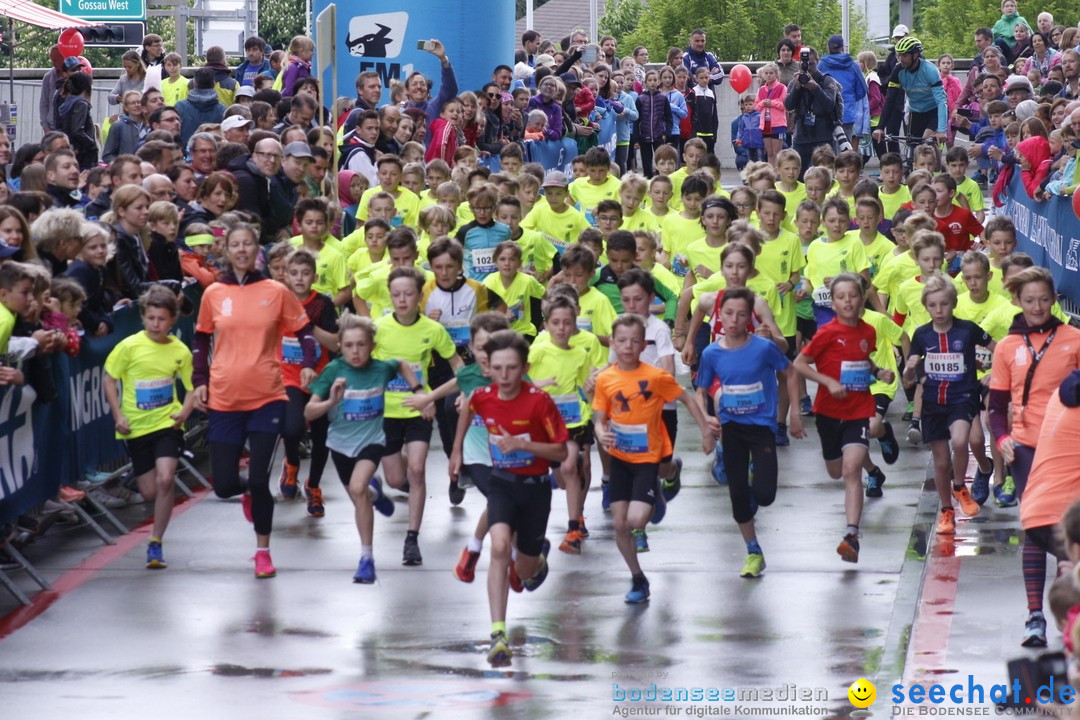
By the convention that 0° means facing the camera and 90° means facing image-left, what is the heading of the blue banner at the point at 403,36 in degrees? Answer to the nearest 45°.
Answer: approximately 0°

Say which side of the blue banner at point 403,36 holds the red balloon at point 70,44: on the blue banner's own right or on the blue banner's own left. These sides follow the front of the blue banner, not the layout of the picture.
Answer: on the blue banner's own right

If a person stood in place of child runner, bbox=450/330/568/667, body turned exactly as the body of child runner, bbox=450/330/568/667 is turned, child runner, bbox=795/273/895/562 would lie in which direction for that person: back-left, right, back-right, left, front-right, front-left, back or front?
back-left

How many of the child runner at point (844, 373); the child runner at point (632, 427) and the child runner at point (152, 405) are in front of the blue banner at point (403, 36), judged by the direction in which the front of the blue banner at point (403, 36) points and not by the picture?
3

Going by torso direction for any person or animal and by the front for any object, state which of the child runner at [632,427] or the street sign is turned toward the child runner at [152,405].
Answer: the street sign

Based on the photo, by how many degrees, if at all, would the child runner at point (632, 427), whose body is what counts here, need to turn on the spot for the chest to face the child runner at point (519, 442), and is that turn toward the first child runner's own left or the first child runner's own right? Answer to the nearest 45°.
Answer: approximately 45° to the first child runner's own right

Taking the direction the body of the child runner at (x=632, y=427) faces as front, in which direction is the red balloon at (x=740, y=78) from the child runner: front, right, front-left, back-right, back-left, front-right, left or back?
back

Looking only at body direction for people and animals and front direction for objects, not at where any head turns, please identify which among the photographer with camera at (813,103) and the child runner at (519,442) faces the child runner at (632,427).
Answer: the photographer with camera

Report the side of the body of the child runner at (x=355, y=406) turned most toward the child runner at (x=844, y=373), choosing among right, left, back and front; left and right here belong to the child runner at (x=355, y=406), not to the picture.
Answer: left
